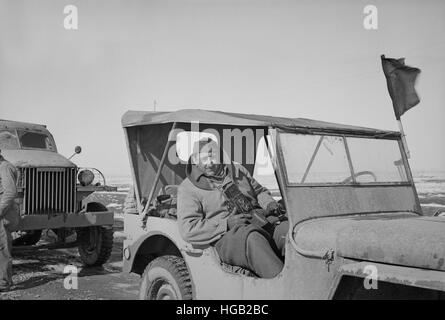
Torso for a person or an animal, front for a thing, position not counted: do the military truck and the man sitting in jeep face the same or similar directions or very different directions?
same or similar directions

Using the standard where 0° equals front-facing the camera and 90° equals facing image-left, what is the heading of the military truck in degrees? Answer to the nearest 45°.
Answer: approximately 315°

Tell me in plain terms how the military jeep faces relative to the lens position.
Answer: facing the viewer and to the right of the viewer

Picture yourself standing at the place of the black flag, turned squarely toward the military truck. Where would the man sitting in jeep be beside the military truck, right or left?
left

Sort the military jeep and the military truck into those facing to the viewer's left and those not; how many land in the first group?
0

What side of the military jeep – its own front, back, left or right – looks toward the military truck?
back

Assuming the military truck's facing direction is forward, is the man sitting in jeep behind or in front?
in front

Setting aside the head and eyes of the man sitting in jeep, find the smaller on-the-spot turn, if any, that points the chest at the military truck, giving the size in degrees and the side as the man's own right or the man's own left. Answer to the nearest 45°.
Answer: approximately 180°

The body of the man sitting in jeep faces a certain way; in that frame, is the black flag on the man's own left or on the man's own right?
on the man's own left

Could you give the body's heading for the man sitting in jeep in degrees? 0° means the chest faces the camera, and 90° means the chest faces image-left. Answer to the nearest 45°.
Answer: approximately 315°
